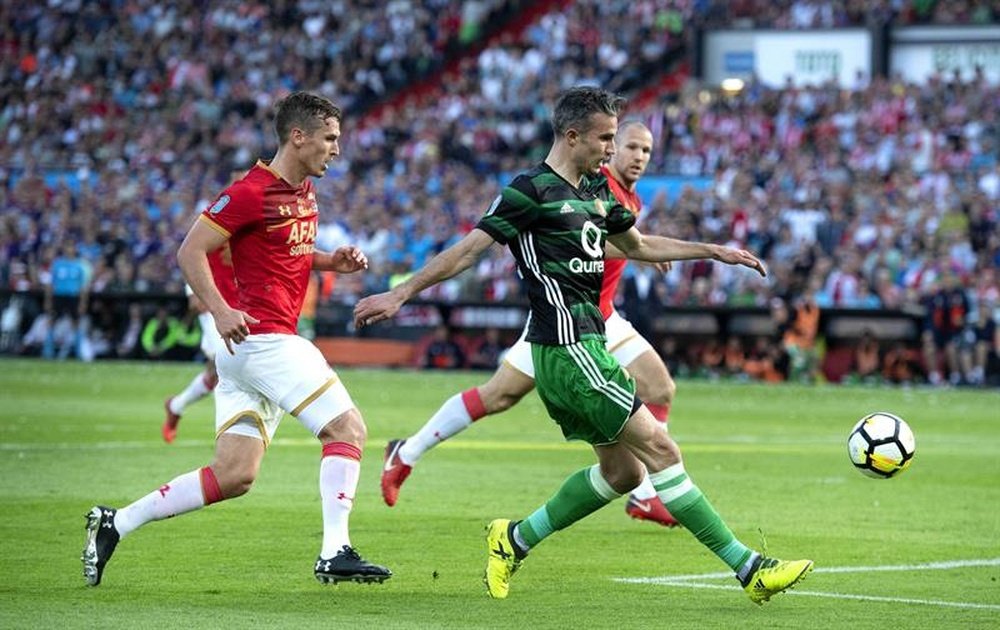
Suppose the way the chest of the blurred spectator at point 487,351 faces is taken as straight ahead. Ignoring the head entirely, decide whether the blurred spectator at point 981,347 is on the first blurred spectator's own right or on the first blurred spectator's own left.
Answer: on the first blurred spectator's own left

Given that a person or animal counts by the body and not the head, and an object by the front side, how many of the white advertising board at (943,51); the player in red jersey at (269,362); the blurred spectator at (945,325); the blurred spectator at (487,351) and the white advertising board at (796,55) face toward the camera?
4

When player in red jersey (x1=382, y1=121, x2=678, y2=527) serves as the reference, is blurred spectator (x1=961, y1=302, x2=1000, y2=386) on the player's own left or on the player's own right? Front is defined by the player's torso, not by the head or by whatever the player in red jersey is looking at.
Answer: on the player's own left

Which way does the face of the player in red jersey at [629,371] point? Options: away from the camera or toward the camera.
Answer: toward the camera

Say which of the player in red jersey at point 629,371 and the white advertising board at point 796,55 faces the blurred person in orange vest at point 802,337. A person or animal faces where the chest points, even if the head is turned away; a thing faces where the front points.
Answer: the white advertising board

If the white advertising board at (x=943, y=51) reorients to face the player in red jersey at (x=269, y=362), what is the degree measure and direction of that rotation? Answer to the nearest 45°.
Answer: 0° — it already faces them

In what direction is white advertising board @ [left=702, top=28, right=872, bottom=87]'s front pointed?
toward the camera

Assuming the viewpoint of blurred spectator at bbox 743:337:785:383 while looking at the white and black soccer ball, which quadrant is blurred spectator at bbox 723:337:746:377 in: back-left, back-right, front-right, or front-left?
back-right

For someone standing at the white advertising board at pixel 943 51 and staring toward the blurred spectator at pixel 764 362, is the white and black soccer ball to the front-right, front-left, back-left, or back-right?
front-left

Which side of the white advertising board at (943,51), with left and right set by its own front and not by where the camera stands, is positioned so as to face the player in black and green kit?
front

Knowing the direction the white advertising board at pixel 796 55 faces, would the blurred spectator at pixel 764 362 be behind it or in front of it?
in front

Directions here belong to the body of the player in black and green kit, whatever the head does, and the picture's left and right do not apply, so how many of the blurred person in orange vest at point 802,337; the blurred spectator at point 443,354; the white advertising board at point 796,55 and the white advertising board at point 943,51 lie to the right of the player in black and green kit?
0

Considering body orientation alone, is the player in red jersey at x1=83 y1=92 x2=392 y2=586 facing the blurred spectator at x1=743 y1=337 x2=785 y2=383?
no

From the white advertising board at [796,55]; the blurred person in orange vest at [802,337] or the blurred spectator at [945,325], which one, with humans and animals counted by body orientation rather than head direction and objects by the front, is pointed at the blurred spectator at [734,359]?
the white advertising board

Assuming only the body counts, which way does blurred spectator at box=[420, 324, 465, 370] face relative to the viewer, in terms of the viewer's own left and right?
facing the viewer

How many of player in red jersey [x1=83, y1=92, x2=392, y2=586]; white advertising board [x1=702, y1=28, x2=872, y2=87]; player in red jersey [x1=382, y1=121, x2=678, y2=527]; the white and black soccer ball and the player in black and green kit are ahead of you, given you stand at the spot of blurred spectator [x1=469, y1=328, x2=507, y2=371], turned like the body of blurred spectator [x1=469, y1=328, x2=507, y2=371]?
4

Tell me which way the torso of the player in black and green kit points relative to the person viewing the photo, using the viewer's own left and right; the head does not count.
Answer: facing the viewer and to the right of the viewer

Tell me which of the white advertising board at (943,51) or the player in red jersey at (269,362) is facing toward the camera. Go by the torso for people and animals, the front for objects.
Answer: the white advertising board
